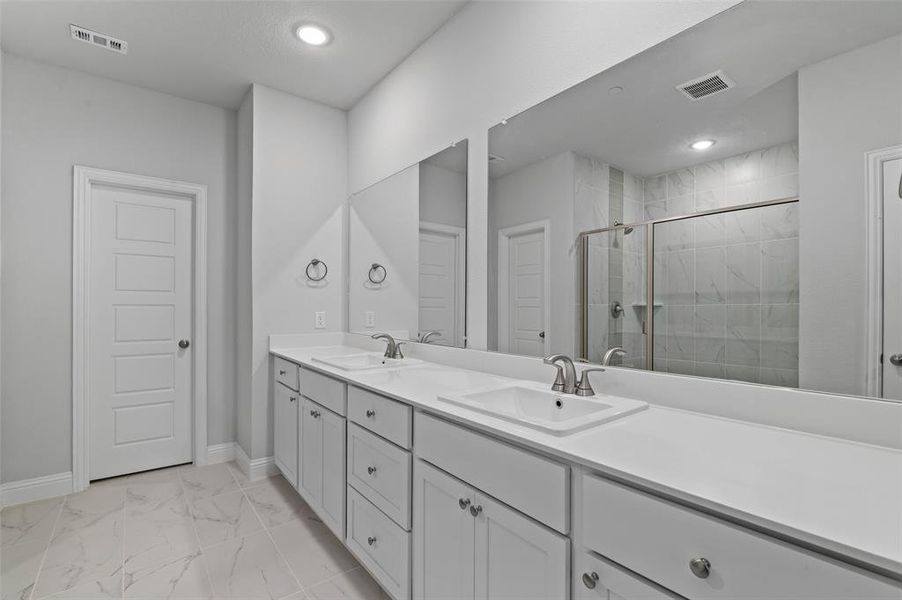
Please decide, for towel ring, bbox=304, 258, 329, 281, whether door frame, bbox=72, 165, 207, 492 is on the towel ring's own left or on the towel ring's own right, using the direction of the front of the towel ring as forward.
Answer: on the towel ring's own right

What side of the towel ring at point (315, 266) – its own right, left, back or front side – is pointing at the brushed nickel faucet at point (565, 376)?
front

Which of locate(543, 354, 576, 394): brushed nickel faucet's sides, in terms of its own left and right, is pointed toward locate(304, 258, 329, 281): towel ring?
right

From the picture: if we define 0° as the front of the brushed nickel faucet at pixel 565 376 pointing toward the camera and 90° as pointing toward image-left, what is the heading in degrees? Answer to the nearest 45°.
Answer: approximately 45°

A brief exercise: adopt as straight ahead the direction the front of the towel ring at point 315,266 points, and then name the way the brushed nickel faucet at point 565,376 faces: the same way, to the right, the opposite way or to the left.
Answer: to the right

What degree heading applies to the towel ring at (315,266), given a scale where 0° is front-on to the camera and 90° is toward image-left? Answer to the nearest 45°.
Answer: approximately 0°

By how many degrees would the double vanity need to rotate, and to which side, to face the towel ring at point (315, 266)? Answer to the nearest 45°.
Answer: approximately 90° to its right

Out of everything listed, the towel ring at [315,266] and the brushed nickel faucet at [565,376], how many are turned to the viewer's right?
0

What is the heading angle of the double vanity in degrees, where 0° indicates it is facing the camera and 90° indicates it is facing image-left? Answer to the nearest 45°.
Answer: approximately 45°

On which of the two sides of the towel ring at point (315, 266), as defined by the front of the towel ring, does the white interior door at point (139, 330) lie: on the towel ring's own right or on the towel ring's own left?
on the towel ring's own right
